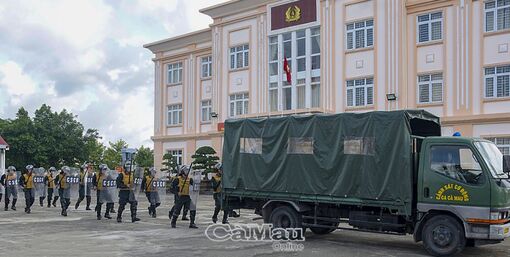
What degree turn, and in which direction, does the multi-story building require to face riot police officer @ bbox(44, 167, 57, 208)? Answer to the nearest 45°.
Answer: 0° — it already faces them

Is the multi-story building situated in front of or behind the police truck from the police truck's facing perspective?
behind

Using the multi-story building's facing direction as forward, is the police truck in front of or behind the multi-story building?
in front

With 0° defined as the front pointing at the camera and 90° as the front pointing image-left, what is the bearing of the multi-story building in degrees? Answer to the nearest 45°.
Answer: approximately 45°

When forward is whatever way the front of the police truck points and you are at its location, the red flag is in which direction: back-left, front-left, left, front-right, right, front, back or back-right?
back-left

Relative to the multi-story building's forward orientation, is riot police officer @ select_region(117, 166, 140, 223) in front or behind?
in front

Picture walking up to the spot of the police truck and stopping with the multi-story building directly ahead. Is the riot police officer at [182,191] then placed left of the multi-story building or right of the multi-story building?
left

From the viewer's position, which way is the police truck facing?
facing the viewer and to the right of the viewer

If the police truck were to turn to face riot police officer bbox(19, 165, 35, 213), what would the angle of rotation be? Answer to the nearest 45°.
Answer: approximately 180°

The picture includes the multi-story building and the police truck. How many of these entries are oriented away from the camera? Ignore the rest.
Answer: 0

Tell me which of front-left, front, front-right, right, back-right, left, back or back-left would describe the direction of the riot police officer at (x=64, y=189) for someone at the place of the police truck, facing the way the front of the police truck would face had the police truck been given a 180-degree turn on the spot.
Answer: front

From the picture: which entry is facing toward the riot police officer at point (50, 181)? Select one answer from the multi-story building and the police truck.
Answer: the multi-story building

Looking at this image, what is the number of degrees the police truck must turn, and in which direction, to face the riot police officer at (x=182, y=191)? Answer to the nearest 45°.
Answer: approximately 180°

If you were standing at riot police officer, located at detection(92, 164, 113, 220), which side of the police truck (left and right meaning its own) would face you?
back

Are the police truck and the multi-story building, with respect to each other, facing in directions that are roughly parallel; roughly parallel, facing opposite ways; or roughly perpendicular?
roughly perpendicular
